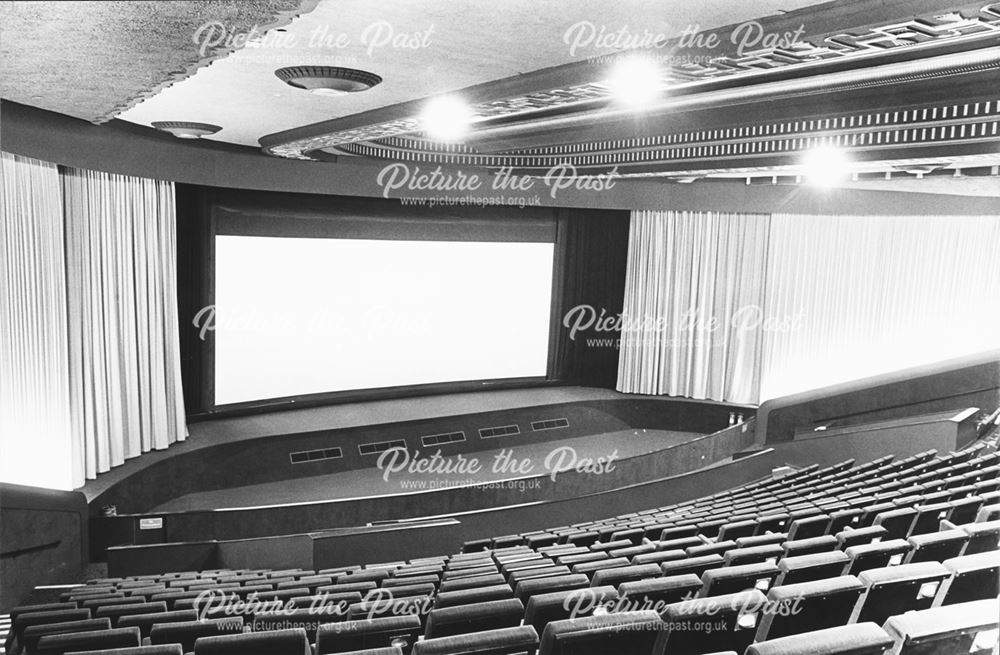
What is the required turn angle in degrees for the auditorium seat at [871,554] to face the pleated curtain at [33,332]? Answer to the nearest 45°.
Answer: approximately 45° to its left

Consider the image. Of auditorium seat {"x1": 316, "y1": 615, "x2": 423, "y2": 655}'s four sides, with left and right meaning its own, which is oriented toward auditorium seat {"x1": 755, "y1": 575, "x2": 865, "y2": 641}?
right

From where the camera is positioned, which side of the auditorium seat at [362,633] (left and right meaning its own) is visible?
back

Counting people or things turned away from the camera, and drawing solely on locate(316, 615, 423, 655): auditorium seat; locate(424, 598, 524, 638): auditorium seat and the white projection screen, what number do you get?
2

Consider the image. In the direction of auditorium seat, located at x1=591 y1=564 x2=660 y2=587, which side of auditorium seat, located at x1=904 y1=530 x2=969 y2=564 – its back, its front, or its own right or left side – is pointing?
left

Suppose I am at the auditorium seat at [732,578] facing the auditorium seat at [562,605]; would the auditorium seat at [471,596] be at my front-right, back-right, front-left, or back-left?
front-right

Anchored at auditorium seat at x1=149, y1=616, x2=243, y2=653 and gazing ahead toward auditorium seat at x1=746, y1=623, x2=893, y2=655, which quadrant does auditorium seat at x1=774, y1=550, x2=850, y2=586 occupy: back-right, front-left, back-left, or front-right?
front-left

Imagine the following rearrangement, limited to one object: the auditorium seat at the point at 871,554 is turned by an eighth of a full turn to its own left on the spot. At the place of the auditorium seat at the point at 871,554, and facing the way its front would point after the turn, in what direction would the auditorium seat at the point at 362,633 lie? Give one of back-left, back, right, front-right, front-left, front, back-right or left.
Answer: front-left

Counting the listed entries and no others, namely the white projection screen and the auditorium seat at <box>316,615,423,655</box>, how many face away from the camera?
1

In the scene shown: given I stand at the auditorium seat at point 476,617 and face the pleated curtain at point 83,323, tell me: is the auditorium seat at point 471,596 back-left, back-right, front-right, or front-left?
front-right

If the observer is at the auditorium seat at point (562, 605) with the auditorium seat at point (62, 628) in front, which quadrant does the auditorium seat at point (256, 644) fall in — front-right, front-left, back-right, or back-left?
front-left

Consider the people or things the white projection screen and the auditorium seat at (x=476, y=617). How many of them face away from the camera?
1

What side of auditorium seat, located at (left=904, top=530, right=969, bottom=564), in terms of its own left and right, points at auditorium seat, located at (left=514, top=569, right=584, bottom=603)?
left

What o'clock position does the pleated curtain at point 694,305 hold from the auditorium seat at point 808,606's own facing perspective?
The pleated curtain is roughly at 1 o'clock from the auditorium seat.

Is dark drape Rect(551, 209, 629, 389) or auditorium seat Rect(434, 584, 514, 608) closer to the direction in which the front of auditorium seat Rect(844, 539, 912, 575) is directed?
the dark drape

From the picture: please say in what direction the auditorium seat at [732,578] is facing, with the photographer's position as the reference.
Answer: facing away from the viewer and to the left of the viewer

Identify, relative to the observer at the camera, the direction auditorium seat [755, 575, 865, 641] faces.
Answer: facing away from the viewer and to the left of the viewer

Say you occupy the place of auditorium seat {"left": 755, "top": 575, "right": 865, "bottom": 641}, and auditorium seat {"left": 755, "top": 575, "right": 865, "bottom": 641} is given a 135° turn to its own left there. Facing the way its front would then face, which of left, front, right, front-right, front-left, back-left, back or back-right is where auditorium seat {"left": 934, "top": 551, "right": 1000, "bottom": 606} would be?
back-left

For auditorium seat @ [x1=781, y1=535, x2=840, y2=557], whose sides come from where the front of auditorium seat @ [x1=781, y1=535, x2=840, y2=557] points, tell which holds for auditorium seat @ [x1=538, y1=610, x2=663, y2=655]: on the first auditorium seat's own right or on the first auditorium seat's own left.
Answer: on the first auditorium seat's own left

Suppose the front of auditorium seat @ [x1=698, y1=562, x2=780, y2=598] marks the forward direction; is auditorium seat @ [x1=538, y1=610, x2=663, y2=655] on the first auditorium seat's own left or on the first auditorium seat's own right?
on the first auditorium seat's own left
